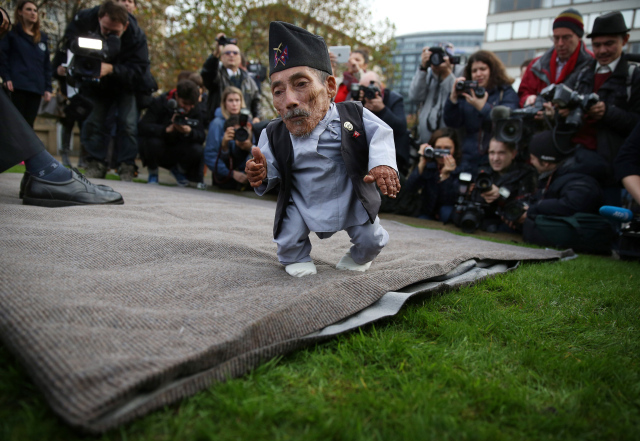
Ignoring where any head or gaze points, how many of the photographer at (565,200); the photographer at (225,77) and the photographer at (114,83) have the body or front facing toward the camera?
2

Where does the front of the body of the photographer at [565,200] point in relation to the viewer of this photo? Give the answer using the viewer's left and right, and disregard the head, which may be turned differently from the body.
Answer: facing to the left of the viewer

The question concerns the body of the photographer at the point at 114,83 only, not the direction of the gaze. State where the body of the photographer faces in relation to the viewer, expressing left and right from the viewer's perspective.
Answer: facing the viewer

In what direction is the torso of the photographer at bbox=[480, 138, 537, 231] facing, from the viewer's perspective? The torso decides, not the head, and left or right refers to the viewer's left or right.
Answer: facing the viewer and to the left of the viewer

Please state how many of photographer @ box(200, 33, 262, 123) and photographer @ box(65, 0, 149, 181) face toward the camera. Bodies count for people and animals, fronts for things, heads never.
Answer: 2

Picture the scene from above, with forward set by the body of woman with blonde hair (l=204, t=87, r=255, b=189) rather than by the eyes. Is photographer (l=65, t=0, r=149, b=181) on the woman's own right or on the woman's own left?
on the woman's own right

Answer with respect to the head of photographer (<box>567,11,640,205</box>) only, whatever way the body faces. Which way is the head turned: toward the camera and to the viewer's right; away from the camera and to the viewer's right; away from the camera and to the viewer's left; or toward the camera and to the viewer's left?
toward the camera and to the viewer's left

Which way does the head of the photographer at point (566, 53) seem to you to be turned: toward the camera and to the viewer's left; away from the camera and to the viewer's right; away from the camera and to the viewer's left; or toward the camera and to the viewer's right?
toward the camera and to the viewer's left

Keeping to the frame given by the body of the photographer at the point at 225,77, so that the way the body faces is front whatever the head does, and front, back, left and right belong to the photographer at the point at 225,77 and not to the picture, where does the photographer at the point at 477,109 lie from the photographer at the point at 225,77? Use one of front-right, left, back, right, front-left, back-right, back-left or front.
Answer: front-left

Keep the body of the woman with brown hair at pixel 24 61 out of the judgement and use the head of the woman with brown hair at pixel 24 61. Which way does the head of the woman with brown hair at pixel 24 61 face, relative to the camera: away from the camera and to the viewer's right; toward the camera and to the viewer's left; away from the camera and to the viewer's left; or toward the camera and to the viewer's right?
toward the camera and to the viewer's right
